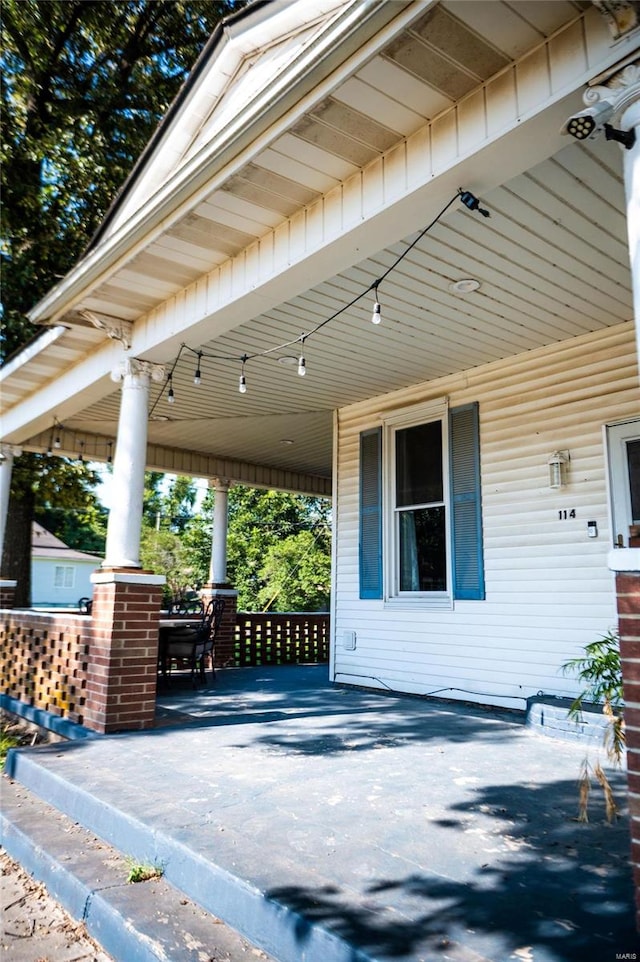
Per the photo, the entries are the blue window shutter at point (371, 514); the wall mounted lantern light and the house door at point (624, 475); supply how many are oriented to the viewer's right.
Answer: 0

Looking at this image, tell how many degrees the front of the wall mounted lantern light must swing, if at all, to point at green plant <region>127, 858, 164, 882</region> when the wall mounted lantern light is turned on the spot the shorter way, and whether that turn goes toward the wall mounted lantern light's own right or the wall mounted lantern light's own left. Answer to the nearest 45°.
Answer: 0° — it already faces it

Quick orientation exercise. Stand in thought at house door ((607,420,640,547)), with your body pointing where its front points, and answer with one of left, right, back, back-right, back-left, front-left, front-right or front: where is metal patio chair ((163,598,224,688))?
front-right

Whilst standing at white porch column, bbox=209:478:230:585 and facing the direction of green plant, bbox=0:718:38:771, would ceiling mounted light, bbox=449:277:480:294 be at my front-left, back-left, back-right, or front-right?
front-left

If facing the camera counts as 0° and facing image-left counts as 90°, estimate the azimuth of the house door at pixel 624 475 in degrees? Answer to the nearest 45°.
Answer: approximately 45°

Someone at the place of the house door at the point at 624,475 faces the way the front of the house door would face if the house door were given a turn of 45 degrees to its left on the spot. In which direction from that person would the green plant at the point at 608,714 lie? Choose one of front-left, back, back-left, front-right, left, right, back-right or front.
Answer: front

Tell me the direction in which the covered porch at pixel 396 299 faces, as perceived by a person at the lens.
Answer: facing the viewer and to the left of the viewer

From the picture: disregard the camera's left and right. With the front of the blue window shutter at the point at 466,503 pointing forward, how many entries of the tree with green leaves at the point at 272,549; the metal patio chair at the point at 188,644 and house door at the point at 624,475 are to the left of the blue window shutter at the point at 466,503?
1

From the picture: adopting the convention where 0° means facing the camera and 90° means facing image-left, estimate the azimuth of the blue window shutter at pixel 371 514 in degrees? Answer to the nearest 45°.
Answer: approximately 45°

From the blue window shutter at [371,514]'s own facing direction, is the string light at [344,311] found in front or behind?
in front

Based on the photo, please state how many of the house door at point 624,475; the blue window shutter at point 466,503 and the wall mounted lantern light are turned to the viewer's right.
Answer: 0

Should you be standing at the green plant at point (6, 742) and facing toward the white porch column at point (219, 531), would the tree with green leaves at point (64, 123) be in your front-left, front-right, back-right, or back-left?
front-left

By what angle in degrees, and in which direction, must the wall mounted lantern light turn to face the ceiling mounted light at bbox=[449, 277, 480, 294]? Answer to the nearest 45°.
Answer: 0° — it already faces it

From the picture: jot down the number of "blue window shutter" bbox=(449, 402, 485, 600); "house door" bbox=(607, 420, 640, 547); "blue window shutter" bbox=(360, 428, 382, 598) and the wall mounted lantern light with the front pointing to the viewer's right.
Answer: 0

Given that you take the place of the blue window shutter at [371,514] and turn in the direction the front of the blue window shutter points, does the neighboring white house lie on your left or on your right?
on your right
